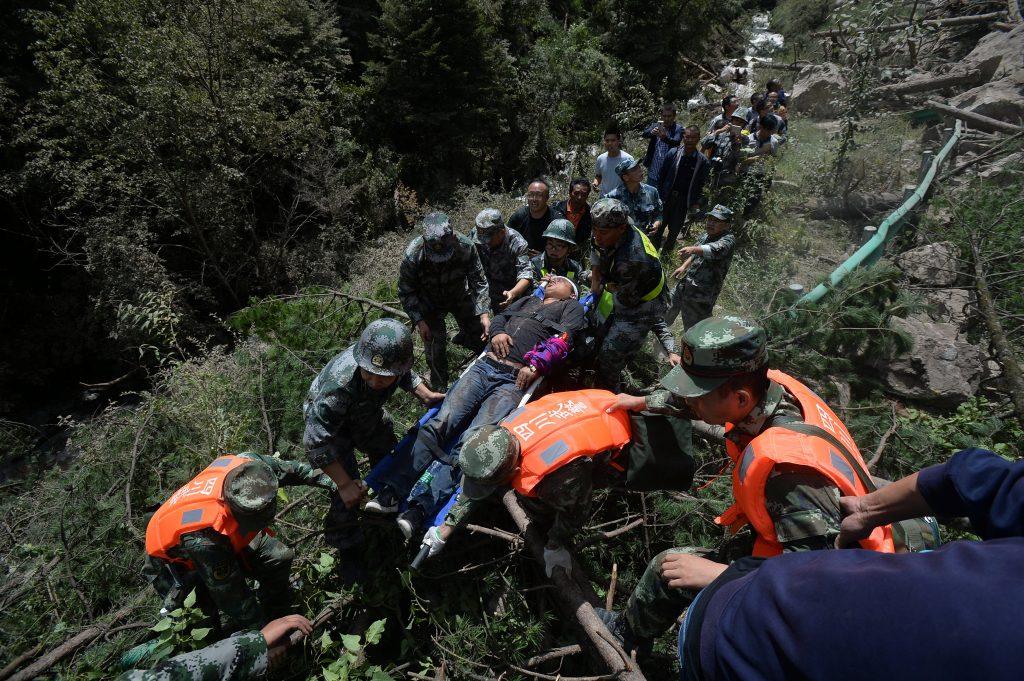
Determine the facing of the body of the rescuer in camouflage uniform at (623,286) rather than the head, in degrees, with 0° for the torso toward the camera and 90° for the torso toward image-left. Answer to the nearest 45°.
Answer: approximately 45°

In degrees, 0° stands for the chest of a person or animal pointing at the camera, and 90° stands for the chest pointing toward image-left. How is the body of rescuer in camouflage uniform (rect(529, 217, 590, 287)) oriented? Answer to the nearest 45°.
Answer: approximately 0°

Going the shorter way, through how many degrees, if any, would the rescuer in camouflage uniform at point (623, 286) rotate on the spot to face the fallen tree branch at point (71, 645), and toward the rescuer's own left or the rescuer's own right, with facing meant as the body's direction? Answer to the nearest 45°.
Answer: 0° — they already face it

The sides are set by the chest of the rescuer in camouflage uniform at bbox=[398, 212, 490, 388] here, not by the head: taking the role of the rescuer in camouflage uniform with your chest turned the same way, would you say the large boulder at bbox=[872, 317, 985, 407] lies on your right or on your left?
on your left

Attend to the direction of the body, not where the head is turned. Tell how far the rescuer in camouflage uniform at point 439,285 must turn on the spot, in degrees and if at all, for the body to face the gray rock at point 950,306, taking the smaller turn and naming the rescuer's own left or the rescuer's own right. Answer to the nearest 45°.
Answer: approximately 90° to the rescuer's own left

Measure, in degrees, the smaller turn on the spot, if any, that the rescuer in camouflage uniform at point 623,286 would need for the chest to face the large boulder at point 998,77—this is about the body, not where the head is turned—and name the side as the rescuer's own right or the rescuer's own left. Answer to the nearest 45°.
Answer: approximately 180°

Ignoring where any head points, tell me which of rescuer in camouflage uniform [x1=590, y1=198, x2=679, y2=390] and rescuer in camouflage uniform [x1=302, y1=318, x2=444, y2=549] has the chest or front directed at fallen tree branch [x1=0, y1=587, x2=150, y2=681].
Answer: rescuer in camouflage uniform [x1=590, y1=198, x2=679, y2=390]

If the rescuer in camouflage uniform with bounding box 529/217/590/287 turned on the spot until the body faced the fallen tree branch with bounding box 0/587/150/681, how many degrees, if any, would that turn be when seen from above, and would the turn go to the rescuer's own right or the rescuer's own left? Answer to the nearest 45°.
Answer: approximately 45° to the rescuer's own right

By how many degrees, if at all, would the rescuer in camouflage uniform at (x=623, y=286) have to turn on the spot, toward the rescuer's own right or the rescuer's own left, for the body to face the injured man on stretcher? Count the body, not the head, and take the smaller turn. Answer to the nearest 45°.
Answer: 0° — they already face them

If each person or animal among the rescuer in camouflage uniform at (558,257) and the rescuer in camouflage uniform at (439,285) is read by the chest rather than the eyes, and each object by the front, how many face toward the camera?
2

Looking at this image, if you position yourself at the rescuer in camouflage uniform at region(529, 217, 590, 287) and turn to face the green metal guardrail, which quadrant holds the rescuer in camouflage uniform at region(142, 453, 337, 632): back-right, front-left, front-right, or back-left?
back-right
